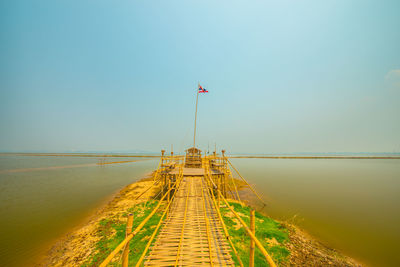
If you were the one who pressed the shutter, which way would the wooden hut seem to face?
facing the viewer
